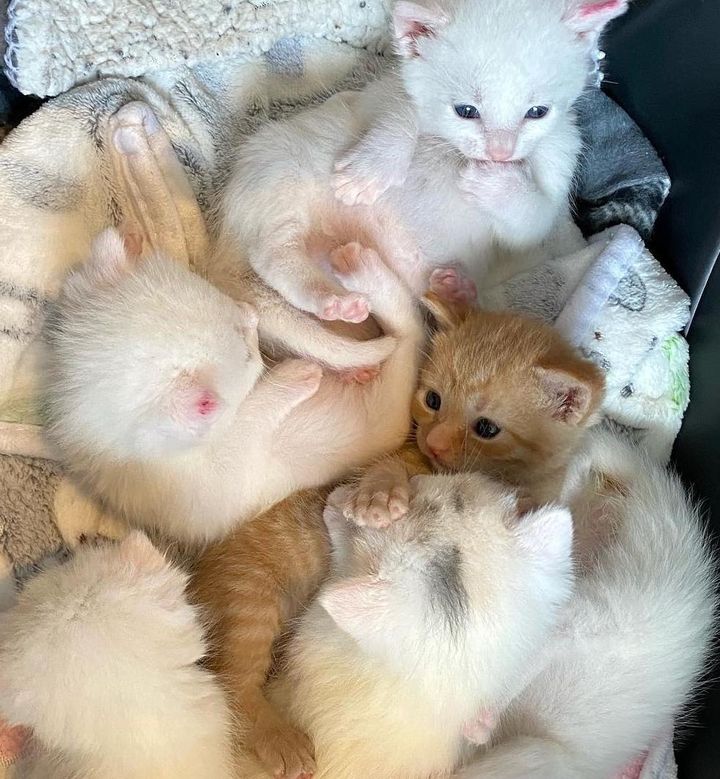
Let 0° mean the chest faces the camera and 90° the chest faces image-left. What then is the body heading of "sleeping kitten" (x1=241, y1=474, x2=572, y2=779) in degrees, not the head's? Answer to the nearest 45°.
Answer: approximately 180°

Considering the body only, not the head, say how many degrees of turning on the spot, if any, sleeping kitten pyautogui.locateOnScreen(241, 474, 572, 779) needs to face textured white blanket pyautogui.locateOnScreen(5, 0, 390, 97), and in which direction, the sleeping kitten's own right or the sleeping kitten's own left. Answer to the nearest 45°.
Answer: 0° — it already faces it
